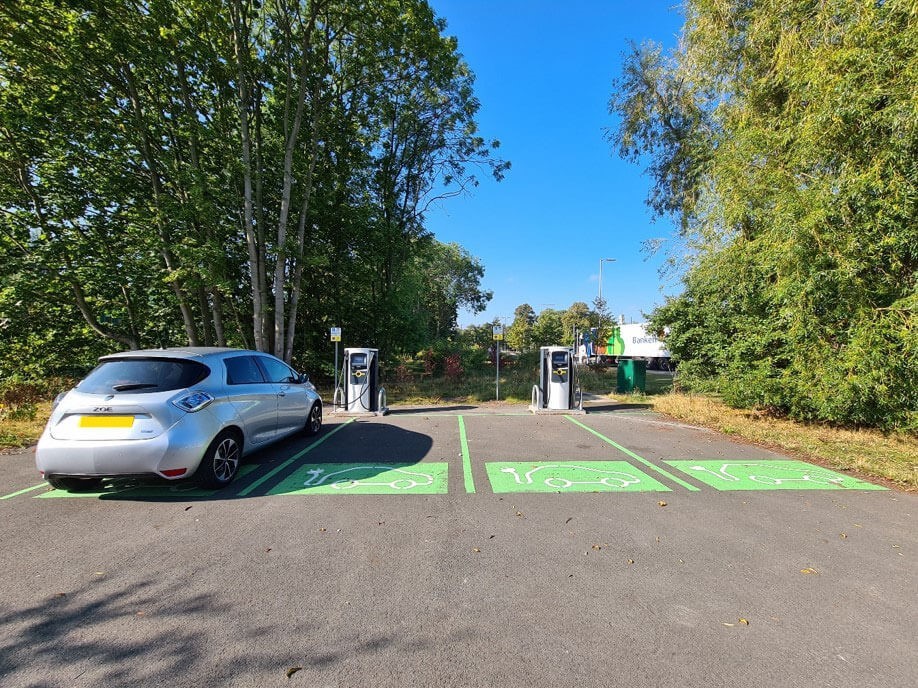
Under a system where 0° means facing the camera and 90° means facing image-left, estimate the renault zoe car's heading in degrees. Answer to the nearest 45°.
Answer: approximately 225°

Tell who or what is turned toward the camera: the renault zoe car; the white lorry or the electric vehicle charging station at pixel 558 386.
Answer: the electric vehicle charging station

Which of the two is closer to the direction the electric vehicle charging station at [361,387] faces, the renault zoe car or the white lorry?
the renault zoe car

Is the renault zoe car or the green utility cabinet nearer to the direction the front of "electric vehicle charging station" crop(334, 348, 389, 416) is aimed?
the renault zoe car

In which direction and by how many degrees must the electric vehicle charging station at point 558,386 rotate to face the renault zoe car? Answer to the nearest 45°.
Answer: approximately 45° to its right

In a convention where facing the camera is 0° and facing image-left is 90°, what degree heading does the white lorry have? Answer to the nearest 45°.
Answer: approximately 90°

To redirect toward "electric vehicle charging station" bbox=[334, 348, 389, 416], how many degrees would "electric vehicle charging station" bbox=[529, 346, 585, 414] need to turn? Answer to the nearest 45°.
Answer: approximately 90° to its right

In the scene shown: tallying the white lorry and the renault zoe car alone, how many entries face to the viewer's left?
1

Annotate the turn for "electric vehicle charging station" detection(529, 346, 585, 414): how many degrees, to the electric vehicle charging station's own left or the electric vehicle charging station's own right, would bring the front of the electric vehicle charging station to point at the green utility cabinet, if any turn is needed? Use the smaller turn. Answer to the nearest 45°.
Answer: approximately 135° to the electric vehicle charging station's own left

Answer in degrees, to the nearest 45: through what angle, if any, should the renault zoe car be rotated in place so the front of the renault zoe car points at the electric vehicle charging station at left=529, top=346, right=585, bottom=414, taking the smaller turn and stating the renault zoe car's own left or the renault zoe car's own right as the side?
approximately 45° to the renault zoe car's own right

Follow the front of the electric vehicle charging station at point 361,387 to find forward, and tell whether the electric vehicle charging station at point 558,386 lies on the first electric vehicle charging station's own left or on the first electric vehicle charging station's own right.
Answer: on the first electric vehicle charging station's own left

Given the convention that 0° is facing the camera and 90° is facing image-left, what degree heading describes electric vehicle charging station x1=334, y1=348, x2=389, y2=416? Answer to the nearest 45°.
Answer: approximately 0°
